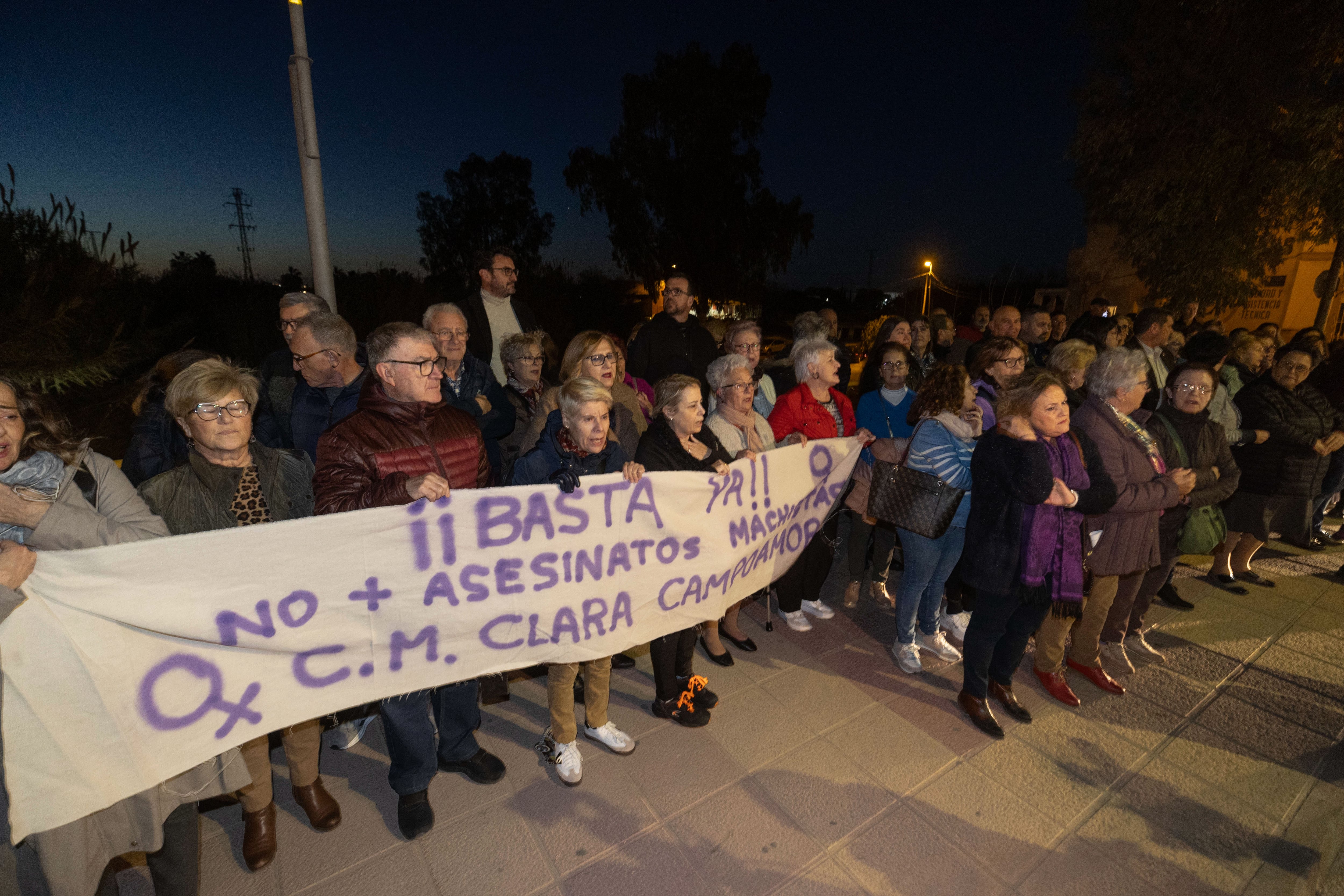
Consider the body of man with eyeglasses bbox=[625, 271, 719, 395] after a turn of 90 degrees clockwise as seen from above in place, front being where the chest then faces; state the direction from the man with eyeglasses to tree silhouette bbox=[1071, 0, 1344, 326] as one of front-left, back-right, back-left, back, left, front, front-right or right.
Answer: back-right

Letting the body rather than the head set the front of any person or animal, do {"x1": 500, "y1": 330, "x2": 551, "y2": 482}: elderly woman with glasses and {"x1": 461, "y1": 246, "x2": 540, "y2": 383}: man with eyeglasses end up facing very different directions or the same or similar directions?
same or similar directions

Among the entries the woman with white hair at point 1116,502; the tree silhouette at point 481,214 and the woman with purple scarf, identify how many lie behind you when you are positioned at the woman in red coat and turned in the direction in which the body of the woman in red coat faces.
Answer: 1

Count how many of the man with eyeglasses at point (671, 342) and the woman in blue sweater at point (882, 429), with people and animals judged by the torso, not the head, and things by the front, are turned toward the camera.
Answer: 2

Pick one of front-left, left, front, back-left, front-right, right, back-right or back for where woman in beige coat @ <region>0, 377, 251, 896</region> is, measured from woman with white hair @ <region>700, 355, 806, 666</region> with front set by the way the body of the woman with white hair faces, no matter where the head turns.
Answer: right

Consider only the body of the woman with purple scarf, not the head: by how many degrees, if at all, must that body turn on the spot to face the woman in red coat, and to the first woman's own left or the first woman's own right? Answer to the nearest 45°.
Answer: approximately 135° to the first woman's own right

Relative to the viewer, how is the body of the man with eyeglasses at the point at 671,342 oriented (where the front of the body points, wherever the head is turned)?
toward the camera

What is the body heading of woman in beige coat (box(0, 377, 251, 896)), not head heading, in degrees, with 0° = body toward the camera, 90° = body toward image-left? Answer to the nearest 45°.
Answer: approximately 45°

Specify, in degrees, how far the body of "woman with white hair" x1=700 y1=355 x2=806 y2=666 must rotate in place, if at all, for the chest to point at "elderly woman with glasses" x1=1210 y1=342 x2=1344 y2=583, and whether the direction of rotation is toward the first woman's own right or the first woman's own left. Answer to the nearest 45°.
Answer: approximately 90° to the first woman's own left

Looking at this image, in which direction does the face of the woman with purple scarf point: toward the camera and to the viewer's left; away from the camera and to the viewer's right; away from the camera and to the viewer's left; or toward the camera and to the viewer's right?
toward the camera and to the viewer's right

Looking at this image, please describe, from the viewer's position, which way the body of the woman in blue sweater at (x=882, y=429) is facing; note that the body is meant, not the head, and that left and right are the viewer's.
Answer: facing the viewer

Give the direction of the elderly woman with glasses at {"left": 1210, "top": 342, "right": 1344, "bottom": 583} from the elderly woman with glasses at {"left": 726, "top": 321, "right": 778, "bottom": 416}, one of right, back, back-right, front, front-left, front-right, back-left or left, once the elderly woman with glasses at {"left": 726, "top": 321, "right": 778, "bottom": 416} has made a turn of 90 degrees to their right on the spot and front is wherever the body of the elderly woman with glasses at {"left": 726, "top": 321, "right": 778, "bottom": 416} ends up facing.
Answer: back-left

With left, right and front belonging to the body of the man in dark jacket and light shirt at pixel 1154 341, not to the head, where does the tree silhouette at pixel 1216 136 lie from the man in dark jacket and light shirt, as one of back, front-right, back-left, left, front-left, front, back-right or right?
back-left
